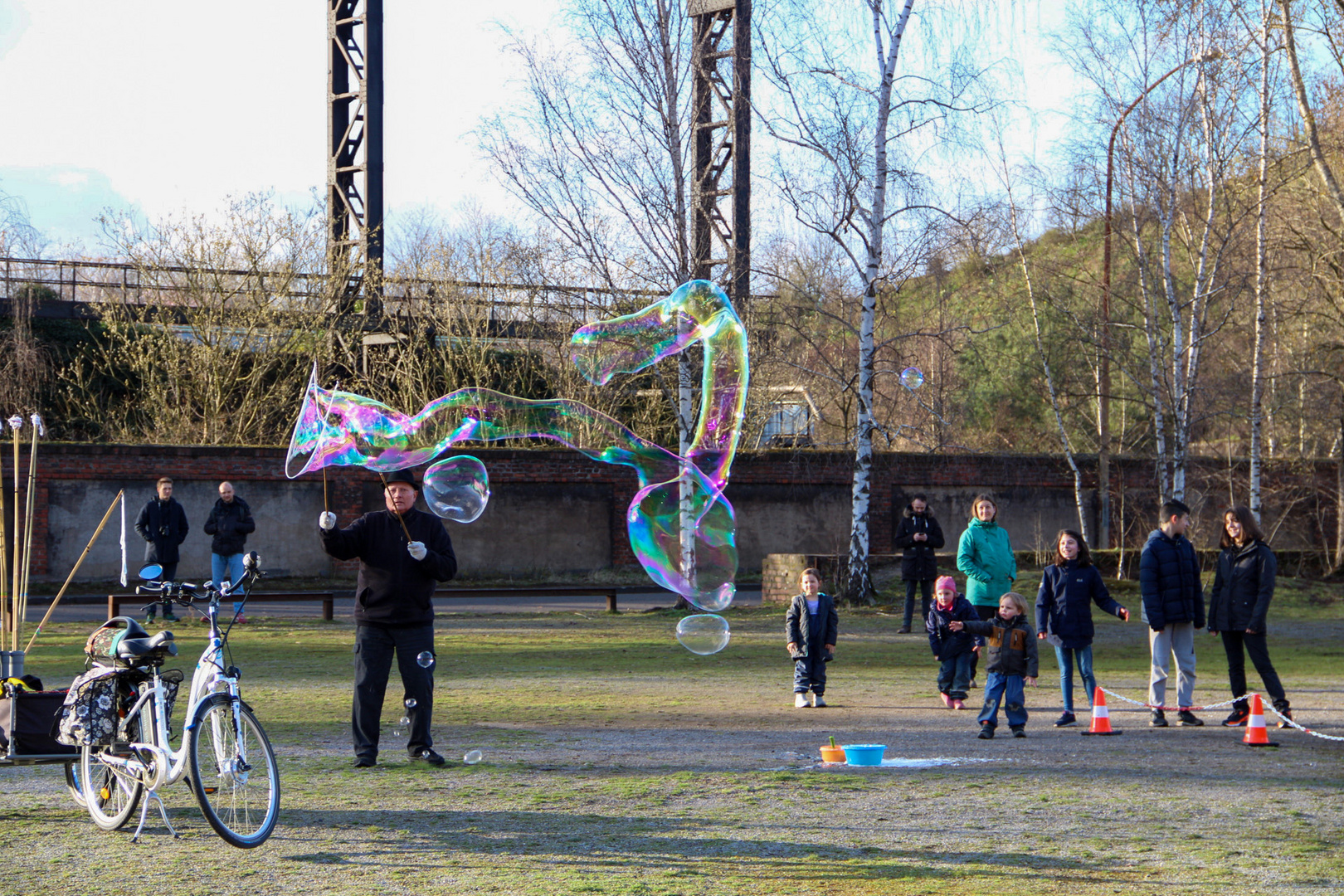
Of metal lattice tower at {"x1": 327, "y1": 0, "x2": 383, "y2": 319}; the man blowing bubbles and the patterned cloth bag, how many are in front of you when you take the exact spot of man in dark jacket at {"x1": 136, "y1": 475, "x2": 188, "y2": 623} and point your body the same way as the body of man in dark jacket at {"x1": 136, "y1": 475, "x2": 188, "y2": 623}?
2

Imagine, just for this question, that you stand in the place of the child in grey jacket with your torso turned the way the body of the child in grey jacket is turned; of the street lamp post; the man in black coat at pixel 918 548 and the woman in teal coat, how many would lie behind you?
3

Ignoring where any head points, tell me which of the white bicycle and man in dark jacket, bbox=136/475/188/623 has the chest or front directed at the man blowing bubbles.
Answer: the man in dark jacket

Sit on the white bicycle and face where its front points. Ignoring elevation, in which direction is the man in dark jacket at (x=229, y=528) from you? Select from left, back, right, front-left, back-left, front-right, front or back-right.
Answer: back-left

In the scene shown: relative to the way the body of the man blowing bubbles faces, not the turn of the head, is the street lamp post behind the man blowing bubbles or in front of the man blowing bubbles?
behind

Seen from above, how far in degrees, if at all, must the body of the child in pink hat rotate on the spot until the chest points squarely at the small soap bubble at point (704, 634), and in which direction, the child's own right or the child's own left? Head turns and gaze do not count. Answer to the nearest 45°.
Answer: approximately 90° to the child's own right

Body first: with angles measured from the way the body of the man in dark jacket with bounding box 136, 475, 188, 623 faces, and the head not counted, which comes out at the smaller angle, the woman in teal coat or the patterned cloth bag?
the patterned cloth bag

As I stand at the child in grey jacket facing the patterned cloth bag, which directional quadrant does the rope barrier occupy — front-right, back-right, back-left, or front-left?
back-left
